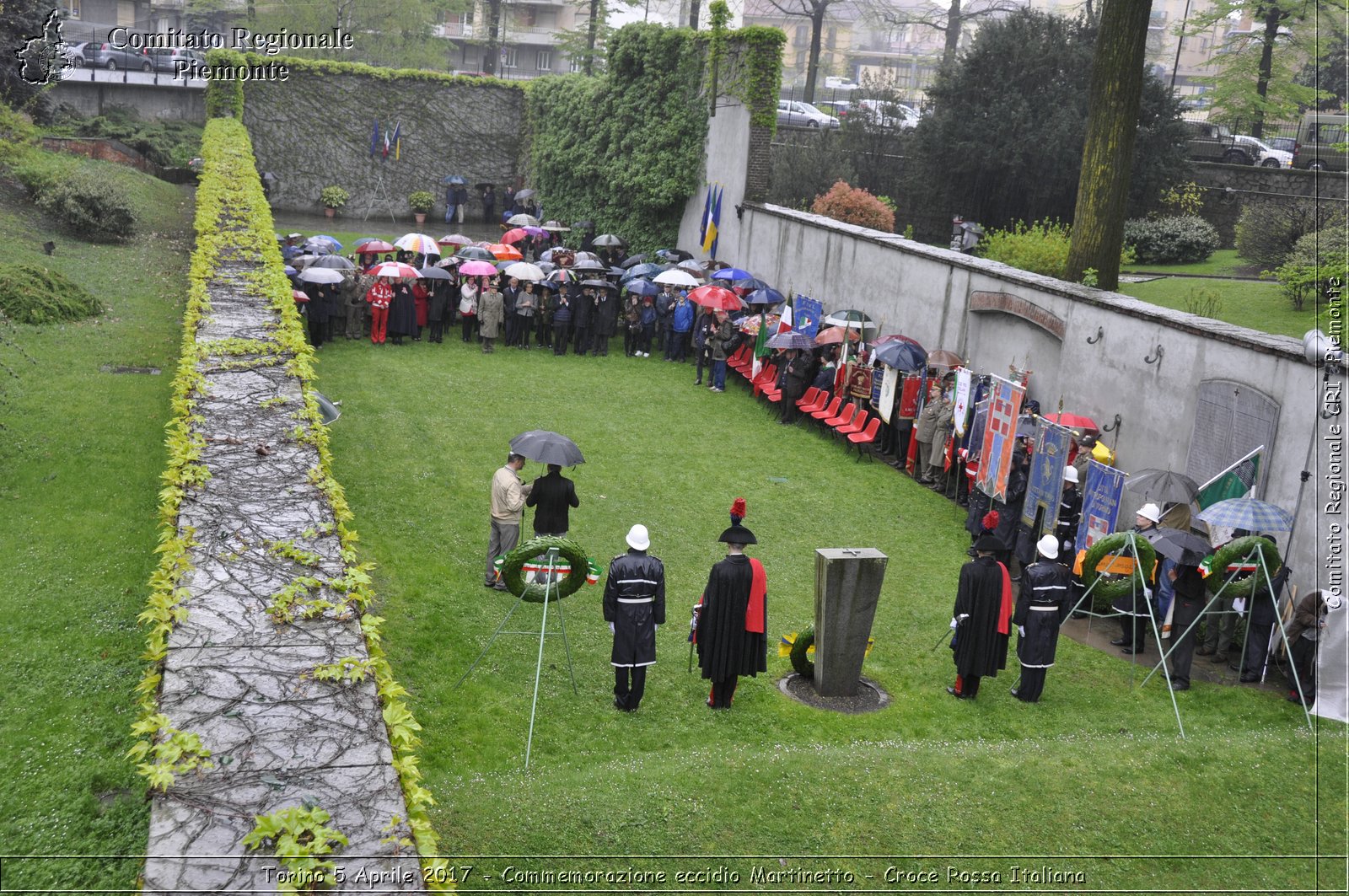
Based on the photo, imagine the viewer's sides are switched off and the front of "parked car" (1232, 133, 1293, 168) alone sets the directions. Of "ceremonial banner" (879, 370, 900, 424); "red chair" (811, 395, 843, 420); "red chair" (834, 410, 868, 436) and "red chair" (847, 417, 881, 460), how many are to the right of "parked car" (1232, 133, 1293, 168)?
4

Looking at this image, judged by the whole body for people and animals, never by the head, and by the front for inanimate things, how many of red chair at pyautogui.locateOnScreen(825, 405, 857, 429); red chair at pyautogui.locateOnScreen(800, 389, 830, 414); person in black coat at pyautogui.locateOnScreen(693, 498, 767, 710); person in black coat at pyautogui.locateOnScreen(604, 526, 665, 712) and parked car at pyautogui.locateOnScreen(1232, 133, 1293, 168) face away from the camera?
2

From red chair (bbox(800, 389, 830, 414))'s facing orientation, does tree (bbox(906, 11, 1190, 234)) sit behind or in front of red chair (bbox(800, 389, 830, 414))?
behind

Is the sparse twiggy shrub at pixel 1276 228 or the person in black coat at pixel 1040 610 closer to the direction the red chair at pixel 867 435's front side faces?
the person in black coat

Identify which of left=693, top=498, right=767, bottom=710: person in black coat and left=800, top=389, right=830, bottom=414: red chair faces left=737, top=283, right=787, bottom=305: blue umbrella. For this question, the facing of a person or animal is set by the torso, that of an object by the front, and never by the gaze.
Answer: the person in black coat

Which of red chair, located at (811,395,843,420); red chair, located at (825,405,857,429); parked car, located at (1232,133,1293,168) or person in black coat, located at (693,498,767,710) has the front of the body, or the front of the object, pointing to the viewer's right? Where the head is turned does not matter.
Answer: the parked car

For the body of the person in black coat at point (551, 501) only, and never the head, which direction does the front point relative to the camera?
away from the camera

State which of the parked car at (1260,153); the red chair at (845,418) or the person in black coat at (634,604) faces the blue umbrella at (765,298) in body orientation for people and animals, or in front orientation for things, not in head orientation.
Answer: the person in black coat

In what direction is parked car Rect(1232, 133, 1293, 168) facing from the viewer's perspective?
to the viewer's right

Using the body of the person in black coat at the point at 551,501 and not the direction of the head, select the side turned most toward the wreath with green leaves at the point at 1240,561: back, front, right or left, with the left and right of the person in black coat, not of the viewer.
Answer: right

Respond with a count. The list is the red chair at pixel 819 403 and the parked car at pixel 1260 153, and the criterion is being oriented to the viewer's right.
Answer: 1

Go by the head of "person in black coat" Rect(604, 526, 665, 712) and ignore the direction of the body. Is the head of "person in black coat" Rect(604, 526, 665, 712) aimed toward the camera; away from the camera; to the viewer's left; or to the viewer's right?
away from the camera

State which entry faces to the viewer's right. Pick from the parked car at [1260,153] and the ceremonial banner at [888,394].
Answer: the parked car

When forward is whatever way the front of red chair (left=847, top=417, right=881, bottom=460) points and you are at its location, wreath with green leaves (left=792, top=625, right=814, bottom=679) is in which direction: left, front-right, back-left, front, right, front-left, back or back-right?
front-left

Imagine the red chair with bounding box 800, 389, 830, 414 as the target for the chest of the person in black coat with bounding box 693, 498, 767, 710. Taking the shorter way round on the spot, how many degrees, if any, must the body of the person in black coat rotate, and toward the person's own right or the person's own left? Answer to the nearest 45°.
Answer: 0° — they already face it
